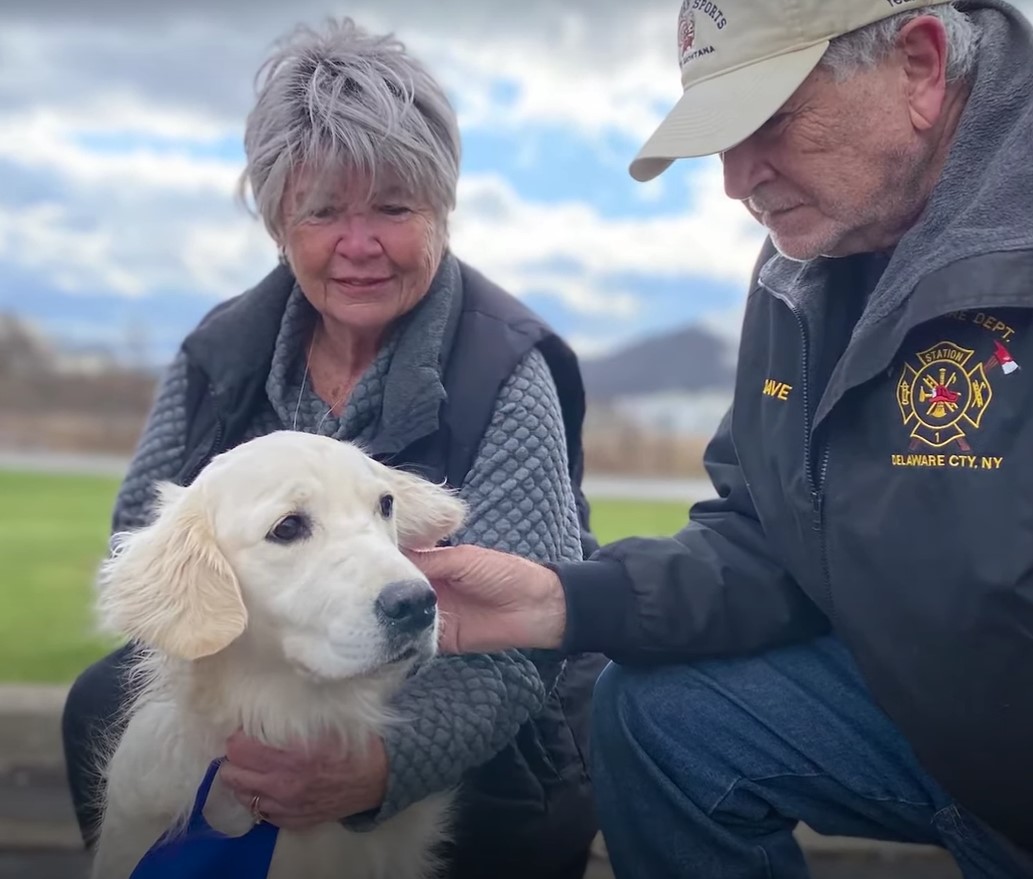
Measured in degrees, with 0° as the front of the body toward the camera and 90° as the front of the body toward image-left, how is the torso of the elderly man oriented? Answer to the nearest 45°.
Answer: approximately 45°

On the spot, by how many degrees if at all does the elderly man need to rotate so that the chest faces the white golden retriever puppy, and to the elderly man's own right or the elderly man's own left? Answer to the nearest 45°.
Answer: approximately 45° to the elderly man's own right

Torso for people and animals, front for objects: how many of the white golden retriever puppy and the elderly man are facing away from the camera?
0
